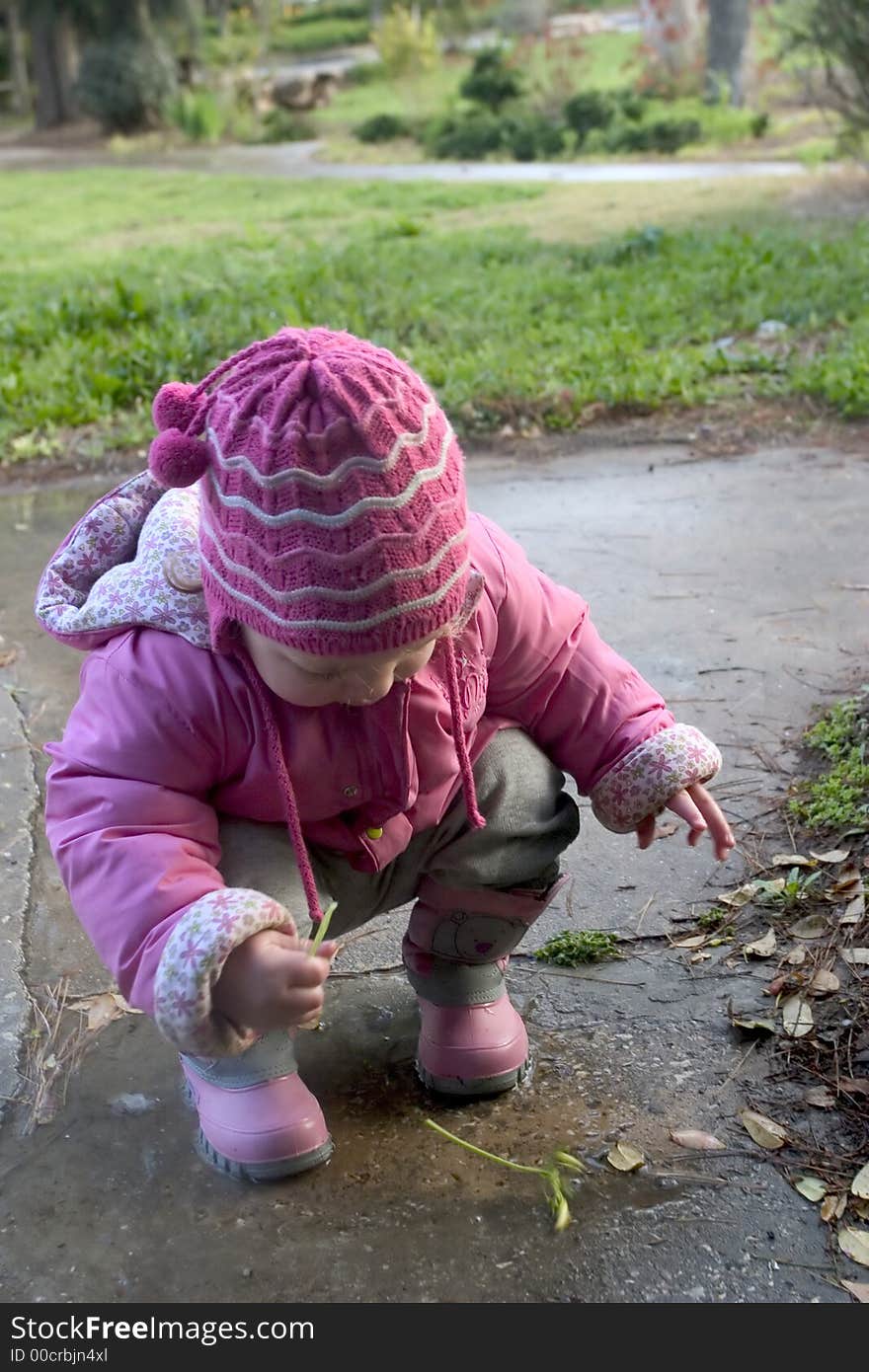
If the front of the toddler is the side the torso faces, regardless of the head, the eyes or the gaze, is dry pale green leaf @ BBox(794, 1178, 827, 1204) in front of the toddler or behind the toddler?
in front

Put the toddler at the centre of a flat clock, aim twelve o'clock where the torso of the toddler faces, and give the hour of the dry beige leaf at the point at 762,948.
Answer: The dry beige leaf is roughly at 10 o'clock from the toddler.

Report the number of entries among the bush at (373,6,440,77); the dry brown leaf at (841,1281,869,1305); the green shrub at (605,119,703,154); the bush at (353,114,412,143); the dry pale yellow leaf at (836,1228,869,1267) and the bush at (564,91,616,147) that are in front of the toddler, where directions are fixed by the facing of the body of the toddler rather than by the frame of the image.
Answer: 2

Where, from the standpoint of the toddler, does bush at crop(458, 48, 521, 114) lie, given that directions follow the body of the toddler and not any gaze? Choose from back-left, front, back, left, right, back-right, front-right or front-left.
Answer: back-left

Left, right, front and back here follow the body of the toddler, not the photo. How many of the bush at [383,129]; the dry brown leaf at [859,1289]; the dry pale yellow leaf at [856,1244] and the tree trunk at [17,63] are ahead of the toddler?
2

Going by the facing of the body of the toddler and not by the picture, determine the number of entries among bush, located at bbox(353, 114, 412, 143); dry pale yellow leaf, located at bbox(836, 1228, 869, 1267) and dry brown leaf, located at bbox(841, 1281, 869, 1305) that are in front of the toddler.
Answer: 2

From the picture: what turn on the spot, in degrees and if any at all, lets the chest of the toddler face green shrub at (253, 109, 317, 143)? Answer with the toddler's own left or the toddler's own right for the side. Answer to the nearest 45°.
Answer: approximately 135° to the toddler's own left

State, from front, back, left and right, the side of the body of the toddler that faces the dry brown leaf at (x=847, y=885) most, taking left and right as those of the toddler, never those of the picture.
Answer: left

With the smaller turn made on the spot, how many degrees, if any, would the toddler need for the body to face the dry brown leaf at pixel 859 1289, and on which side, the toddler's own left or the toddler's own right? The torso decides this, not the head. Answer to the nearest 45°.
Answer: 0° — they already face it

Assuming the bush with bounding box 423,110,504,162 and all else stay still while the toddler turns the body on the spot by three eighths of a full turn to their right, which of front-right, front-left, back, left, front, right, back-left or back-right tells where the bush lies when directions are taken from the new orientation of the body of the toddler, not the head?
right

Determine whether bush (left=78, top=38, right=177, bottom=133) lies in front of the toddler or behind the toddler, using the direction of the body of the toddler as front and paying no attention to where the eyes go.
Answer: behind

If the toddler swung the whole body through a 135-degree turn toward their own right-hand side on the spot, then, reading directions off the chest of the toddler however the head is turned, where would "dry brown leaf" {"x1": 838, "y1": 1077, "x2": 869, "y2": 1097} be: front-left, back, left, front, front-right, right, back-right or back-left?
back

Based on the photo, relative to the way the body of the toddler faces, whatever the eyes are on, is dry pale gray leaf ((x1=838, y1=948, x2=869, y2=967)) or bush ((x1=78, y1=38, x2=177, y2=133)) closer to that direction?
the dry pale gray leaf

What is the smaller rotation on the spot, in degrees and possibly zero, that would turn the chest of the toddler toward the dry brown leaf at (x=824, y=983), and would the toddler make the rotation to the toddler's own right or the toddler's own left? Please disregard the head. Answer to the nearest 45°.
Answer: approximately 45° to the toddler's own left

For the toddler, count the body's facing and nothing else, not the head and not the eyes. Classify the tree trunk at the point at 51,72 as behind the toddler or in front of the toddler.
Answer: behind

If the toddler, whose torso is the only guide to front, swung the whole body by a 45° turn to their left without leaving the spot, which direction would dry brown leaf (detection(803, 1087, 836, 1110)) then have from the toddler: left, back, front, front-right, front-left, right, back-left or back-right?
front
